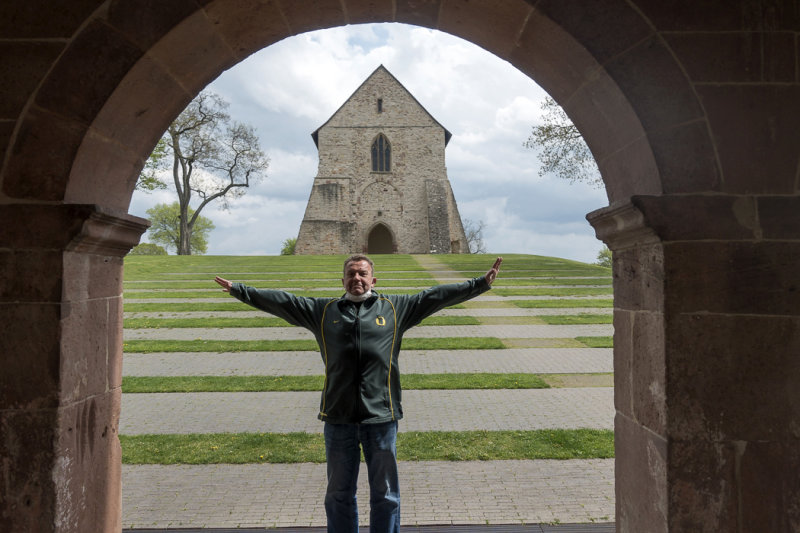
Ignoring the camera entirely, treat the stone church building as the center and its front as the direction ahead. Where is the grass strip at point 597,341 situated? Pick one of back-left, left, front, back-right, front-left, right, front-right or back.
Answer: front

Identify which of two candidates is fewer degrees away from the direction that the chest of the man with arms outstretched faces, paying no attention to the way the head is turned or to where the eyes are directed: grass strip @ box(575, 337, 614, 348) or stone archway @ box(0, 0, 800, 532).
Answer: the stone archway

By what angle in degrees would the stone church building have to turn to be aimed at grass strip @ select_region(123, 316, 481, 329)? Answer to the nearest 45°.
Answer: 0° — it already faces it

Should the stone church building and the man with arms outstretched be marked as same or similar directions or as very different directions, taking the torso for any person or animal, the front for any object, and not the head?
same or similar directions

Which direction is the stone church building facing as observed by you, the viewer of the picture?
facing the viewer

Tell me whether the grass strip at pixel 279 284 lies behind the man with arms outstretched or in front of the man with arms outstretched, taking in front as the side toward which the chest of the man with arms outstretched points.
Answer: behind

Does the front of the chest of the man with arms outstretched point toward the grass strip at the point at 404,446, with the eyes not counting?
no

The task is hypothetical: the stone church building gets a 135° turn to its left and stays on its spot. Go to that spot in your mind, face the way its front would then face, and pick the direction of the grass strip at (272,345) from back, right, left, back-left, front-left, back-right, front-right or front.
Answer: back-right

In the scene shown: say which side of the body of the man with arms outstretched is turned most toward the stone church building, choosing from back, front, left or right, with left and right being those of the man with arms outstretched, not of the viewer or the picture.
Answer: back

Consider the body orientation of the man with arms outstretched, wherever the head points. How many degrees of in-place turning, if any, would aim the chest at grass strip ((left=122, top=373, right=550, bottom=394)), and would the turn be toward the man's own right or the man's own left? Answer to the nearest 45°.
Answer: approximately 180°

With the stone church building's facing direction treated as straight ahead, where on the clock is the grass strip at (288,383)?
The grass strip is roughly at 12 o'clock from the stone church building.

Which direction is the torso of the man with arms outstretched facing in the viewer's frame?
toward the camera

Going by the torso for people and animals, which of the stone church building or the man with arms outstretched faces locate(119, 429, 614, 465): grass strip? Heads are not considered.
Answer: the stone church building

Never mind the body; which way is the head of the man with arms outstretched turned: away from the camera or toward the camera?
toward the camera
